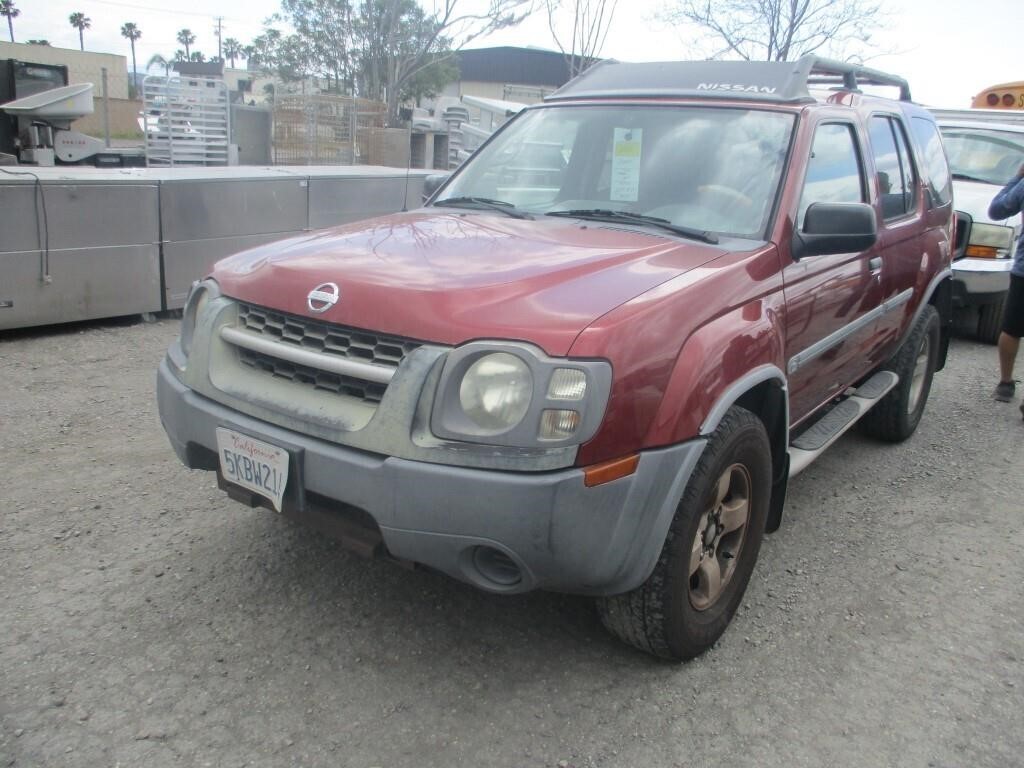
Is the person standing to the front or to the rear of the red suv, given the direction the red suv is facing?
to the rear

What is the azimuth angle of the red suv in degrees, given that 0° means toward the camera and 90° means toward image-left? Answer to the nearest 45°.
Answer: approximately 45°

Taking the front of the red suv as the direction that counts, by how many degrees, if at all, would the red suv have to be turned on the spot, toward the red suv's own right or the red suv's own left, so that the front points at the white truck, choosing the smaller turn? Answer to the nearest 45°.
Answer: approximately 180°

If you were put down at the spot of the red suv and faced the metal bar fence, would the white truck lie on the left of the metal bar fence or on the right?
right

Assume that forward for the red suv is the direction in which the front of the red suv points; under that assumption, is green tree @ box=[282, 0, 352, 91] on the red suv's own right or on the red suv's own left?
on the red suv's own right

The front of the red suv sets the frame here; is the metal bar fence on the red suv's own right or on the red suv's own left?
on the red suv's own right

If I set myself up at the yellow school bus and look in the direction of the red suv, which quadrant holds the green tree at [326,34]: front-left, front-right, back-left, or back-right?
back-right

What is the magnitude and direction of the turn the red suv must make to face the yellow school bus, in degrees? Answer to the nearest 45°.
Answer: approximately 180°
